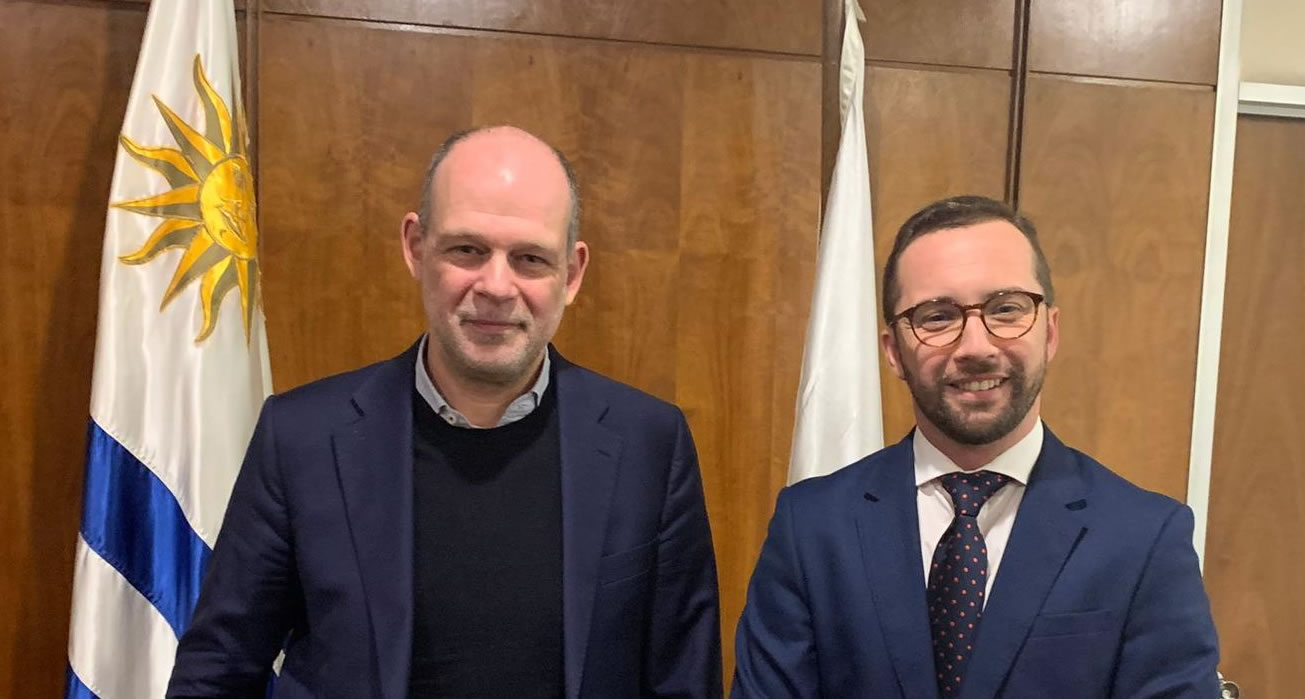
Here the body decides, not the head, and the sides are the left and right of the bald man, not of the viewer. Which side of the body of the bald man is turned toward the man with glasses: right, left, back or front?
left

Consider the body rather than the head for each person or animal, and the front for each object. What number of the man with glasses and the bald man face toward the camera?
2

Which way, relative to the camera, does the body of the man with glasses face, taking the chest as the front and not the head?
toward the camera

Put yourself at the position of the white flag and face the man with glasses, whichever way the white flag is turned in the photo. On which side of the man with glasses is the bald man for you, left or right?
right

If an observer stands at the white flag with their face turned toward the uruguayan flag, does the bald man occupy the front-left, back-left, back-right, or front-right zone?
front-left

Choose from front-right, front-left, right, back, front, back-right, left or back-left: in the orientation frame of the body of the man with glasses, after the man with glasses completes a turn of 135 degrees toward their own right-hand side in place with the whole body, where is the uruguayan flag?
front-left

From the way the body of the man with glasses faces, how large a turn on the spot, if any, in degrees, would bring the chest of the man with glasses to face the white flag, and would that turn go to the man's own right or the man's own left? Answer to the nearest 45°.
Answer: approximately 180°

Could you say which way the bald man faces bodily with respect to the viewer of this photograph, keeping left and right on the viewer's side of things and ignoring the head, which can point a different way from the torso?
facing the viewer

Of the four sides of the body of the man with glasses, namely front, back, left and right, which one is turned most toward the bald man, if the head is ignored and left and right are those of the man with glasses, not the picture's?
right

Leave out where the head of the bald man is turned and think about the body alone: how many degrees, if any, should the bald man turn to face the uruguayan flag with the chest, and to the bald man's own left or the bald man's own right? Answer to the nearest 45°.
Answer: approximately 135° to the bald man's own right

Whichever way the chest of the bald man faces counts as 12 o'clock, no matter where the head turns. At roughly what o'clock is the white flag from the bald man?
The white flag is roughly at 8 o'clock from the bald man.
